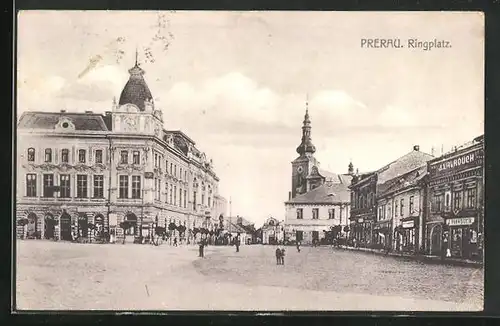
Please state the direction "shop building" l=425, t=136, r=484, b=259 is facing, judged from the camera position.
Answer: facing the viewer and to the left of the viewer

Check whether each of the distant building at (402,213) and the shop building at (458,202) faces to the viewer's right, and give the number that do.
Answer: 0
